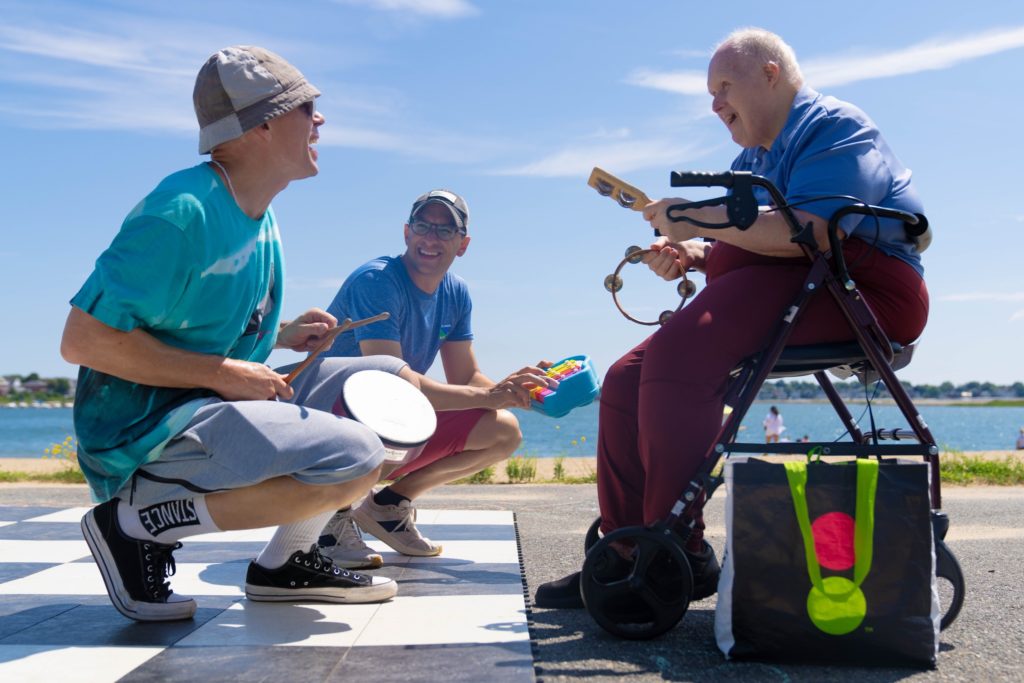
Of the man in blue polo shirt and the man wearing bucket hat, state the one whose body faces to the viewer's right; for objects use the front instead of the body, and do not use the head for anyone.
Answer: the man wearing bucket hat

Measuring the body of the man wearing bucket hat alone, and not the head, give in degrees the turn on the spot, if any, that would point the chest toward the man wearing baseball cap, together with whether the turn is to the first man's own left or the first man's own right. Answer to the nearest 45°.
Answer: approximately 45° to the first man's own left

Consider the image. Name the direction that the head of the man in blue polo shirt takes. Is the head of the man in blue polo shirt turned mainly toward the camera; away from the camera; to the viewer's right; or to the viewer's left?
to the viewer's left

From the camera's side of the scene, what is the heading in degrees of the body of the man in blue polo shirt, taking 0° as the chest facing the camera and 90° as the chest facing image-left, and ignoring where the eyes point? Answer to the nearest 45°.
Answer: approximately 90°

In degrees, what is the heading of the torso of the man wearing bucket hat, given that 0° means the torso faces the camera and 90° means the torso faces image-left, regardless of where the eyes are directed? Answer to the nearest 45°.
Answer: approximately 270°

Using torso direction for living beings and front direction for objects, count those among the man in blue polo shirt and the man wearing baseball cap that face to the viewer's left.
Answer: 1

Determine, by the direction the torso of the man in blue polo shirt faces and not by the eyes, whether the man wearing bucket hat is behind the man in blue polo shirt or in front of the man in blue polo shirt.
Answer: in front

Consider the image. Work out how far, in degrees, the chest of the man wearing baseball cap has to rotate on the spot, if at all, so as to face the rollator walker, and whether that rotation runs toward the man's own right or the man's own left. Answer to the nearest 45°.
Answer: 0° — they already face it

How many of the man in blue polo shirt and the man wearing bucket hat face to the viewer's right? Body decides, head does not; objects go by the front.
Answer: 1

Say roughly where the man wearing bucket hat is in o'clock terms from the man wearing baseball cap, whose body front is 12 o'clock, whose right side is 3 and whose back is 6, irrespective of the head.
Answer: The man wearing bucket hat is roughly at 2 o'clock from the man wearing baseball cap.

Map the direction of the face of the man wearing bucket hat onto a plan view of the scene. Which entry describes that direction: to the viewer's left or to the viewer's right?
to the viewer's right
